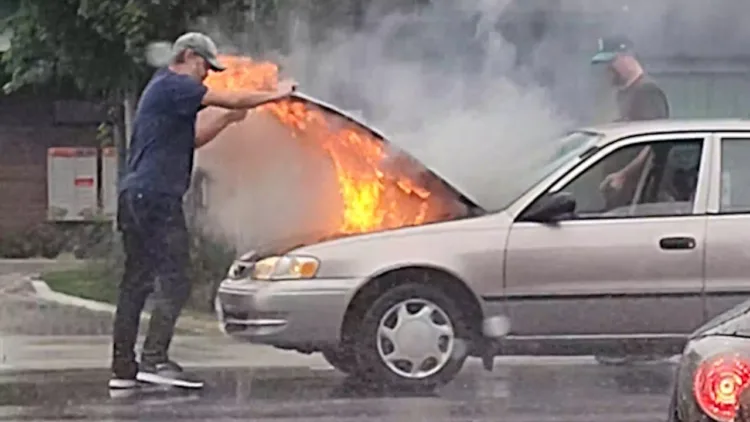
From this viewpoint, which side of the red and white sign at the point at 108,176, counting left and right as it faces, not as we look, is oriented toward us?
front

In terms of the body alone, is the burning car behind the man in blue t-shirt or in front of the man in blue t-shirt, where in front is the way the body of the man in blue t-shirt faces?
in front

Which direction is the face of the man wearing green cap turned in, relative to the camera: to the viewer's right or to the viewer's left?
to the viewer's left

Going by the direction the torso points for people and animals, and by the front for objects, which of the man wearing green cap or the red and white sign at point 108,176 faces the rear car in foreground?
the red and white sign

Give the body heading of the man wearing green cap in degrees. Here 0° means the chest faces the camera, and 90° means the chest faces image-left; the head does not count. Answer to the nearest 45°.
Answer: approximately 90°

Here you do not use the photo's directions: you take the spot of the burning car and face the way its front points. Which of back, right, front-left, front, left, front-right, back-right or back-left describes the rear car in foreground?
left

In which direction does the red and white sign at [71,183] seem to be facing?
toward the camera

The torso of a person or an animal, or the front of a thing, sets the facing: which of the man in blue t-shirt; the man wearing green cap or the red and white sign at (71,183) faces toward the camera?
the red and white sign

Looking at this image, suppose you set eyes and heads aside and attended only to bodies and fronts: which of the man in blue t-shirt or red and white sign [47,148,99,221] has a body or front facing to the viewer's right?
the man in blue t-shirt

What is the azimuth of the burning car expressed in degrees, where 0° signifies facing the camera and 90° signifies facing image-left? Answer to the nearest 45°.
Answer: approximately 90°

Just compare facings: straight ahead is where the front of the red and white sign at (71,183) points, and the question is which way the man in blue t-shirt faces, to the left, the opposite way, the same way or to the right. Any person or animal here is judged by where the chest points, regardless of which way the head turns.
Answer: to the left

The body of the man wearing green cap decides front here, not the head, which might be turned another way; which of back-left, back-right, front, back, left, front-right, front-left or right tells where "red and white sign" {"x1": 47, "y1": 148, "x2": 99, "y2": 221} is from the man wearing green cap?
front-right

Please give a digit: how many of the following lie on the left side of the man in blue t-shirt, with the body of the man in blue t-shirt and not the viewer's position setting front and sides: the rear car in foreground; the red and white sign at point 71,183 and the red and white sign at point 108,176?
2

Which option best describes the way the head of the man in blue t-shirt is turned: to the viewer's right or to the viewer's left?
to the viewer's right

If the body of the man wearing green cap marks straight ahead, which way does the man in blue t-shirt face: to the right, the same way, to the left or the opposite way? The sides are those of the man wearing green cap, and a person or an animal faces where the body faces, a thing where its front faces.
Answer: the opposite way

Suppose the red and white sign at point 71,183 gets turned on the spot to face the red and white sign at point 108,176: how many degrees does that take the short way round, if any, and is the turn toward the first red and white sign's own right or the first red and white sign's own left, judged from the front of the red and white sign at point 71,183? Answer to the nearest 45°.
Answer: approximately 45° to the first red and white sign's own left
